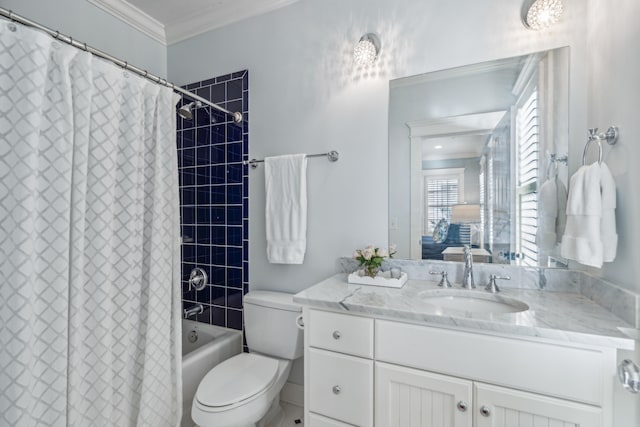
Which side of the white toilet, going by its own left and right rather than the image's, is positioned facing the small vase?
left

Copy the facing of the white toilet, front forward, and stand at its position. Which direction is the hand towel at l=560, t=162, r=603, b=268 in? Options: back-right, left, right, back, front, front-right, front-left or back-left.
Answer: left

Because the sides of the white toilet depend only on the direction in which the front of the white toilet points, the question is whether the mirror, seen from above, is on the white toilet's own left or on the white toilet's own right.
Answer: on the white toilet's own left

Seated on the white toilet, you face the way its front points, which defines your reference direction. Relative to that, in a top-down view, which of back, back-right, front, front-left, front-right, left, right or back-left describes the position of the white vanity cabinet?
left

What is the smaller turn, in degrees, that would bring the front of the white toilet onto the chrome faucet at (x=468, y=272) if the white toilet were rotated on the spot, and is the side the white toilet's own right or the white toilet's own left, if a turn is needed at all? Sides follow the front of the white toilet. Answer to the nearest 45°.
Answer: approximately 90° to the white toilet's own left
